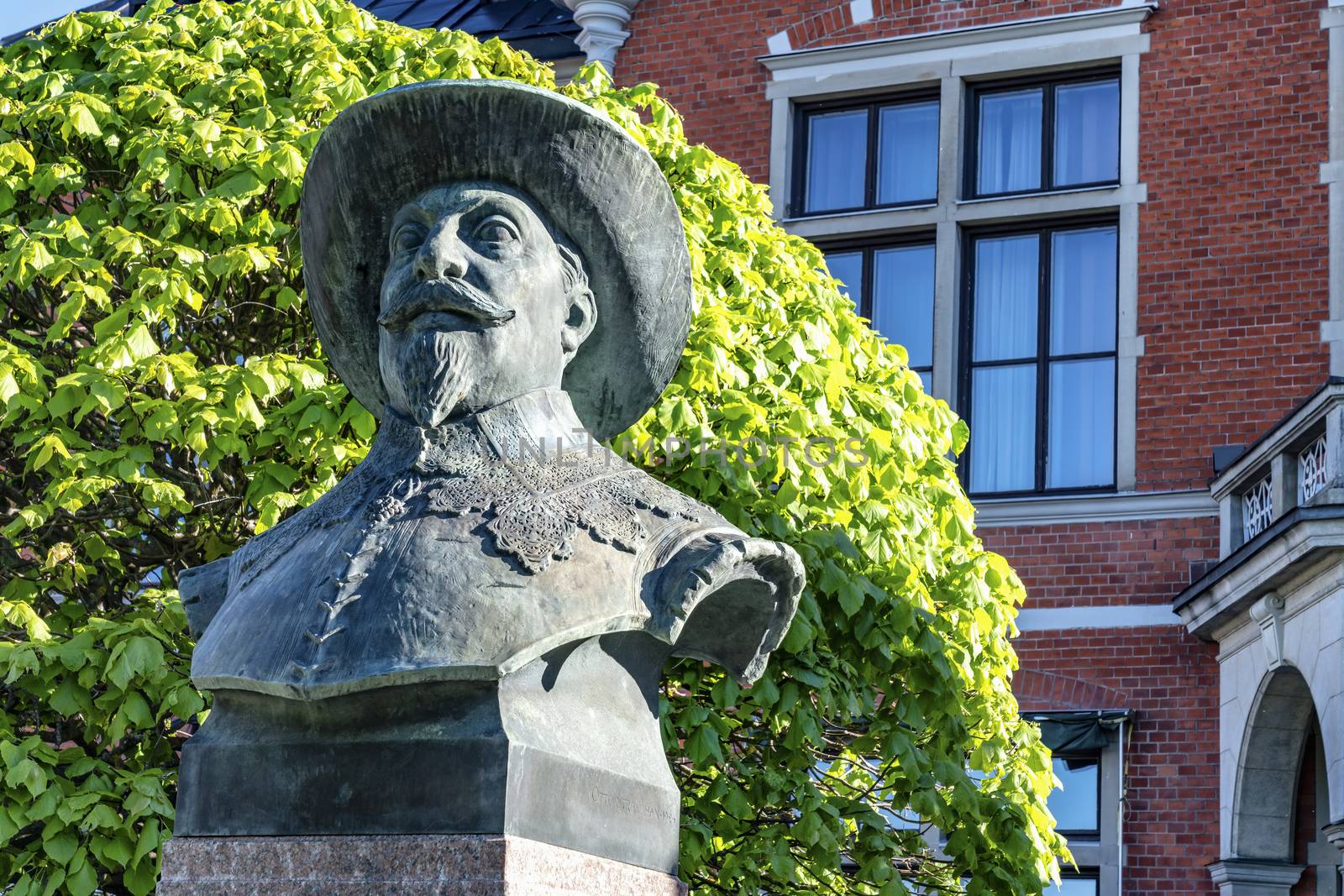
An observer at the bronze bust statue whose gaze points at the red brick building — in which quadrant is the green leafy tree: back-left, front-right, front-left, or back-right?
front-left

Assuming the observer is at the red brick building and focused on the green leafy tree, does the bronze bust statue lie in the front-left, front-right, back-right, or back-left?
front-left

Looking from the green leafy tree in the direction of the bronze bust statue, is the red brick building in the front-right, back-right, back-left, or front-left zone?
back-left

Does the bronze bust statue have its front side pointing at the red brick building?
no

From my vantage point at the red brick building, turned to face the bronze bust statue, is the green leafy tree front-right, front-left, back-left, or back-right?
front-right

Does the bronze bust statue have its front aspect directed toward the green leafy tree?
no

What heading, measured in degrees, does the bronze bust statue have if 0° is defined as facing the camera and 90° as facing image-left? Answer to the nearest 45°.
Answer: approximately 45°
